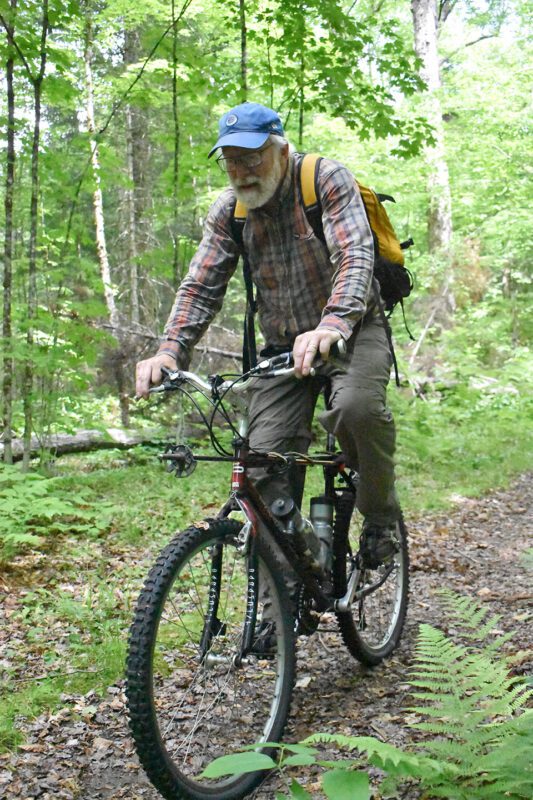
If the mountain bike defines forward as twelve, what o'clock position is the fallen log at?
The fallen log is roughly at 4 o'clock from the mountain bike.

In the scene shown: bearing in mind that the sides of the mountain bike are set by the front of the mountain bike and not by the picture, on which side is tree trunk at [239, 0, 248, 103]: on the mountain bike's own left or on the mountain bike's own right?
on the mountain bike's own right

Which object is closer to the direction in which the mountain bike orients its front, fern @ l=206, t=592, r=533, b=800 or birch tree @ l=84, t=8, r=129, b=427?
the fern

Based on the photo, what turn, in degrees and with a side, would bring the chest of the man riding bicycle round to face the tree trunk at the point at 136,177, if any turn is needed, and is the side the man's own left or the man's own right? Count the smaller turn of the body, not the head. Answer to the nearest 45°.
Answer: approximately 135° to the man's own right

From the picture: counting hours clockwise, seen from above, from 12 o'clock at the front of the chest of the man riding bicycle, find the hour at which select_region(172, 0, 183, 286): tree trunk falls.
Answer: The tree trunk is roughly at 4 o'clock from the man riding bicycle.

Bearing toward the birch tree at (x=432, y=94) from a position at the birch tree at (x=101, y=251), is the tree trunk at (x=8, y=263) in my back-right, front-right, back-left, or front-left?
back-right

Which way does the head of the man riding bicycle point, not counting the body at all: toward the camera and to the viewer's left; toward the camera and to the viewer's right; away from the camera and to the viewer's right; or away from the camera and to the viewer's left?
toward the camera and to the viewer's left

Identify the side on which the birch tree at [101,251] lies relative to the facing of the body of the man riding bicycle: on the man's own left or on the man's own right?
on the man's own right

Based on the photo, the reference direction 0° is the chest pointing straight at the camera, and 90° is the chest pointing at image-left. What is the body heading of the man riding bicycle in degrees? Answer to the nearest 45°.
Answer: approximately 45°

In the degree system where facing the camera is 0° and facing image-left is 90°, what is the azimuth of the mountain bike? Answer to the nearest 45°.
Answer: approximately 45°

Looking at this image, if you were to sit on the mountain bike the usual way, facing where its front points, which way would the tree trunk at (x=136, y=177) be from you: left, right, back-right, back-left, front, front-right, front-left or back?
back-right

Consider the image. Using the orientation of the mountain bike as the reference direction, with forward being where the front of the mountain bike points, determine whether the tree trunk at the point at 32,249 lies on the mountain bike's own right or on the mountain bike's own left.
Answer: on the mountain bike's own right
